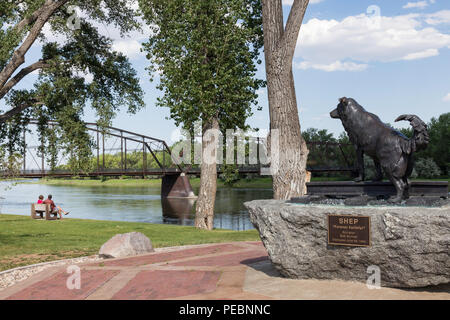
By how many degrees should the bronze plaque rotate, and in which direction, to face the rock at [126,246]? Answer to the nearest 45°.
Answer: approximately 135° to its right

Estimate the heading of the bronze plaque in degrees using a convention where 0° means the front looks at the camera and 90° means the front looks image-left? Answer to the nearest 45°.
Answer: approximately 0°

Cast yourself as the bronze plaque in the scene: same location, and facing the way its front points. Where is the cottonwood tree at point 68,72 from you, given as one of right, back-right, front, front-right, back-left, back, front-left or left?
back-right

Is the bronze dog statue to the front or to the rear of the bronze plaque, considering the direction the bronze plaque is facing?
to the rear

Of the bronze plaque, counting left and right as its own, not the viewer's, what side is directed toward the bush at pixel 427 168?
back
